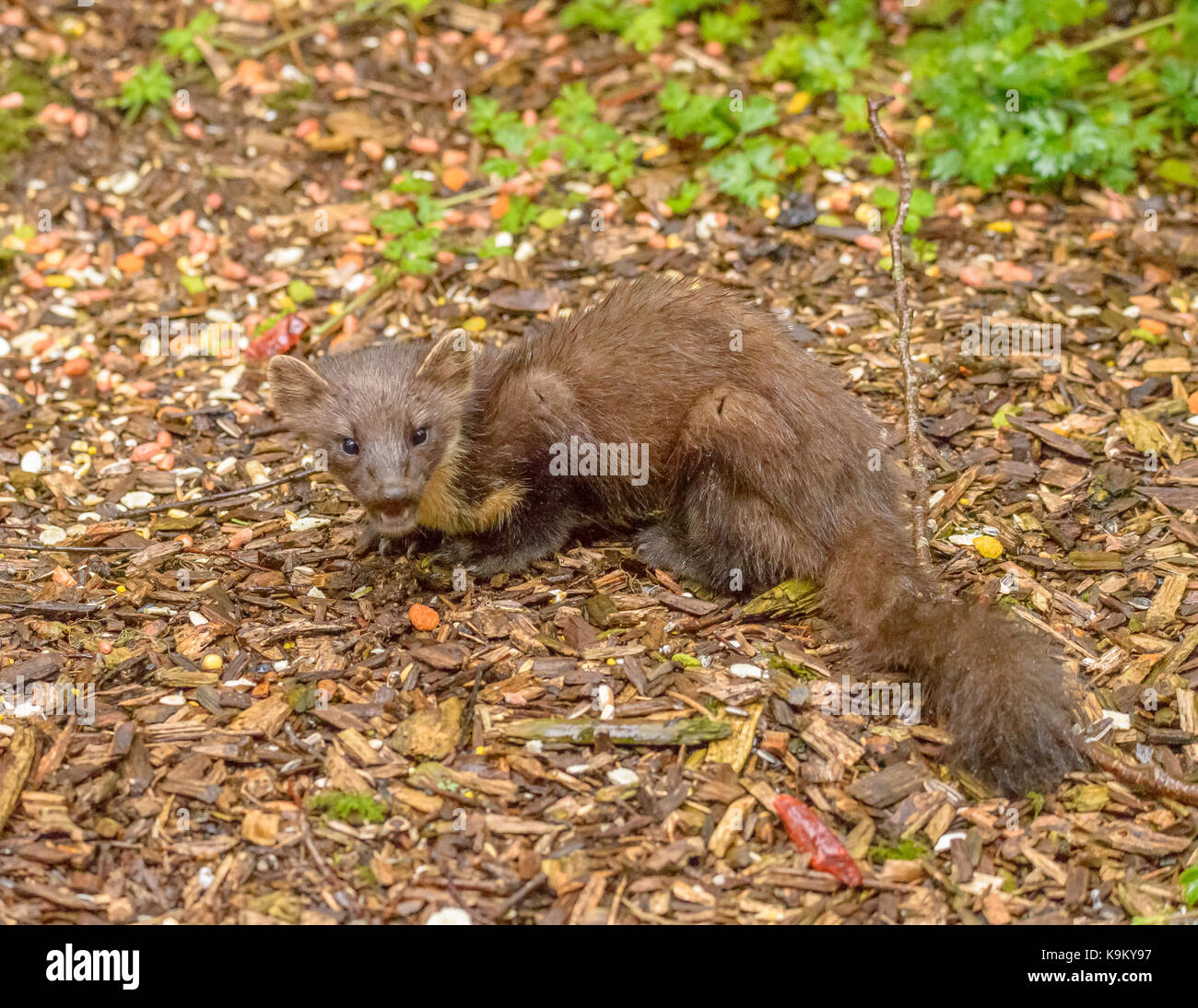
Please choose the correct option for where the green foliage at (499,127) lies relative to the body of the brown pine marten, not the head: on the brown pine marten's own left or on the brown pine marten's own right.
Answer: on the brown pine marten's own right

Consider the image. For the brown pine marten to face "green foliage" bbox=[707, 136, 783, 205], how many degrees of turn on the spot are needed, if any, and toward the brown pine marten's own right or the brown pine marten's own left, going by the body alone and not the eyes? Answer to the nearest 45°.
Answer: approximately 90° to the brown pine marten's own right

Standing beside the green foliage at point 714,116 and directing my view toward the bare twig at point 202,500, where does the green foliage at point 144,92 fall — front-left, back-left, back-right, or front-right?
front-right

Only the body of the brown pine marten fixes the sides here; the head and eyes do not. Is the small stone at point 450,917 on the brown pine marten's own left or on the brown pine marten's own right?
on the brown pine marten's own left

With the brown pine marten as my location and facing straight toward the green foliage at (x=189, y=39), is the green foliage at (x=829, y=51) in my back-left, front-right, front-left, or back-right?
front-right

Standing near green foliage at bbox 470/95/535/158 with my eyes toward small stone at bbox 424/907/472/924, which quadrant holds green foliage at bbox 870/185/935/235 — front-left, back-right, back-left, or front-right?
front-left

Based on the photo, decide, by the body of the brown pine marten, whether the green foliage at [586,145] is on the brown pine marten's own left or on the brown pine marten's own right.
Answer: on the brown pine marten's own right

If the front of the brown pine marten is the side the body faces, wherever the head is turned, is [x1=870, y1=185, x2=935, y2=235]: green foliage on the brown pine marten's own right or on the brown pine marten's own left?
on the brown pine marten's own right

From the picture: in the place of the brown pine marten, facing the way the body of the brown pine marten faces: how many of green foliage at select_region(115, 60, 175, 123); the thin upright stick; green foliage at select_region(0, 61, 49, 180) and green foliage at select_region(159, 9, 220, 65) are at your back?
1

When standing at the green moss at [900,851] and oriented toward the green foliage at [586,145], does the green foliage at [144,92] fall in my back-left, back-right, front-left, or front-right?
front-left

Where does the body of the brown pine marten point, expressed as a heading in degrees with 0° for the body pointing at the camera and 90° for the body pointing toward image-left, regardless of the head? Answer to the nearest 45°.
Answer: approximately 90°

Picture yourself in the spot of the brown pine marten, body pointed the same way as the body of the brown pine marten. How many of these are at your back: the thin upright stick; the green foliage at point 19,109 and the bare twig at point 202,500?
1

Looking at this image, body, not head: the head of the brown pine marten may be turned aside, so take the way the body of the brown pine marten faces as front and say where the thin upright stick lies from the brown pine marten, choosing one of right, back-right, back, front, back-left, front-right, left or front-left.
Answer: back
